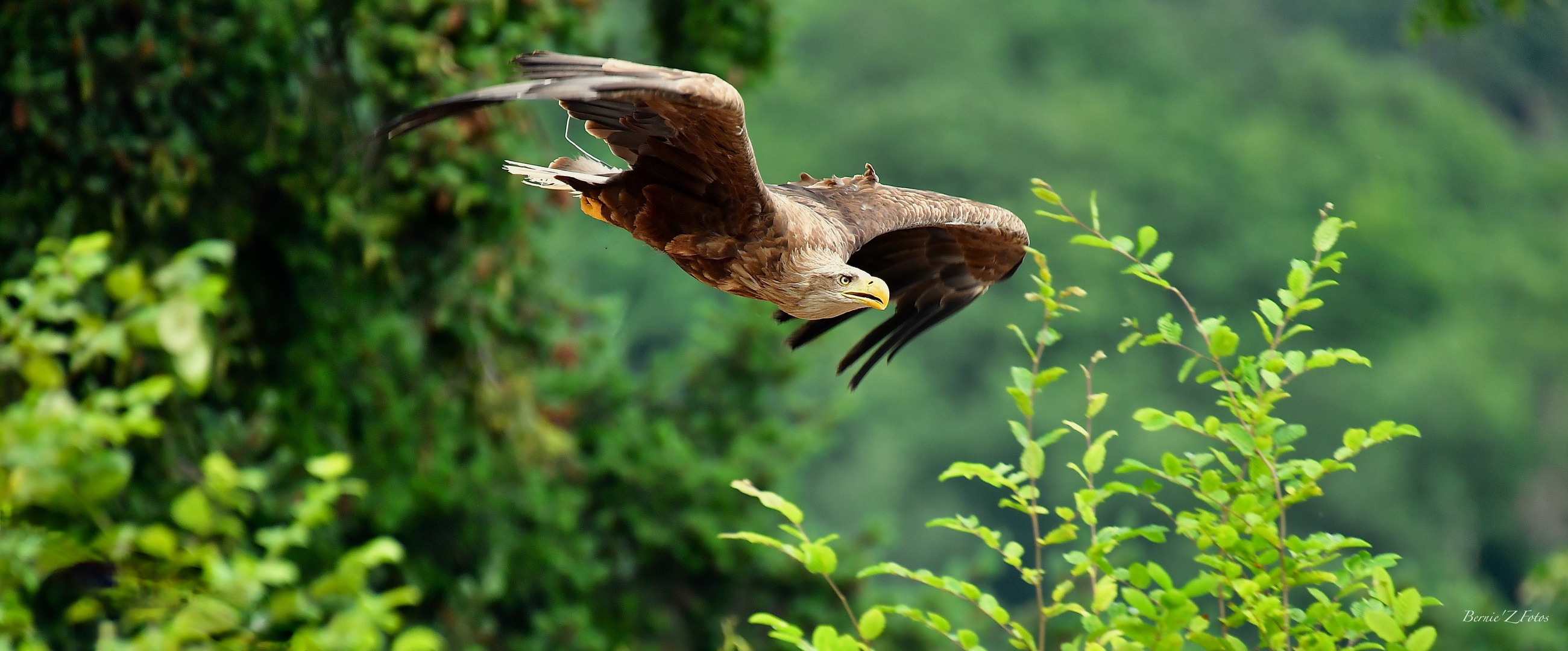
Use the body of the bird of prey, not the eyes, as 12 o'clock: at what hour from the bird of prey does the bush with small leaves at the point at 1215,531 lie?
The bush with small leaves is roughly at 12 o'clock from the bird of prey.

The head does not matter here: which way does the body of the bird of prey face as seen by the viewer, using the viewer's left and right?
facing the viewer and to the right of the viewer

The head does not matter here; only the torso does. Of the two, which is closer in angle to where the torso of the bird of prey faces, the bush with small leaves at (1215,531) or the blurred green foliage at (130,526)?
the bush with small leaves

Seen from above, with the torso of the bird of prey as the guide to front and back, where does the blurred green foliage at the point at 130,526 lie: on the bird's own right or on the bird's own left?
on the bird's own right
